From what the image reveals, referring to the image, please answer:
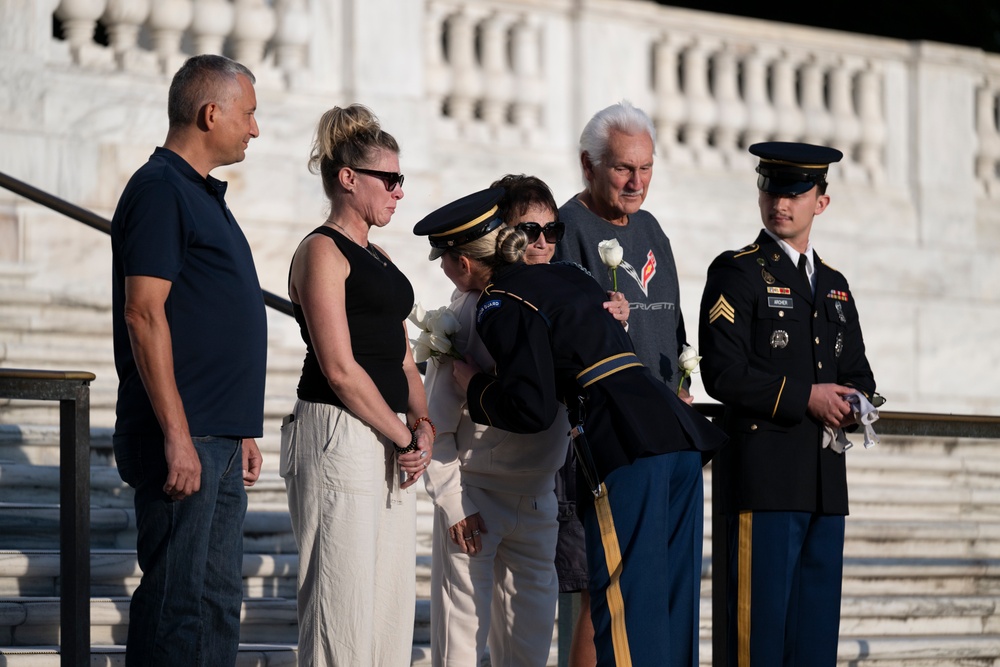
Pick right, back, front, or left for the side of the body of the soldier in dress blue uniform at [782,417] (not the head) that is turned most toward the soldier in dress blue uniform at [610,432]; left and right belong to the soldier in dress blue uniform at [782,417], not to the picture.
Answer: right

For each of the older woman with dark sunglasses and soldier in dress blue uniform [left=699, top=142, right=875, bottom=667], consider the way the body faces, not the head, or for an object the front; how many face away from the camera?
0

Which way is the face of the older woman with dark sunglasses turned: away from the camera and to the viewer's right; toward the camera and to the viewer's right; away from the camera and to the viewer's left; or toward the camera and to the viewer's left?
toward the camera and to the viewer's right

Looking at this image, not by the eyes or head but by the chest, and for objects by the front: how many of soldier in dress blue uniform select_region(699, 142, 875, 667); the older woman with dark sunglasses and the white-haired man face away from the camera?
0

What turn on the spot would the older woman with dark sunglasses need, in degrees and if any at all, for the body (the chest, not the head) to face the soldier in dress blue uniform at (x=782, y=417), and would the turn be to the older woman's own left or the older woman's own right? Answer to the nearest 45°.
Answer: approximately 45° to the older woman's own left

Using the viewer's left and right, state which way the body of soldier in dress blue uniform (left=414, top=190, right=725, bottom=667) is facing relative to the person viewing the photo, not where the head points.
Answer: facing away from the viewer and to the left of the viewer

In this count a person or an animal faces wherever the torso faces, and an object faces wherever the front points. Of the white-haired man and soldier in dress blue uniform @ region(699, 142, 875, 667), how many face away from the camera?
0

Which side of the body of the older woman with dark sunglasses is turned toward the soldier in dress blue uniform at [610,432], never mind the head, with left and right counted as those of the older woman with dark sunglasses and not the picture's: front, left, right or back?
front
